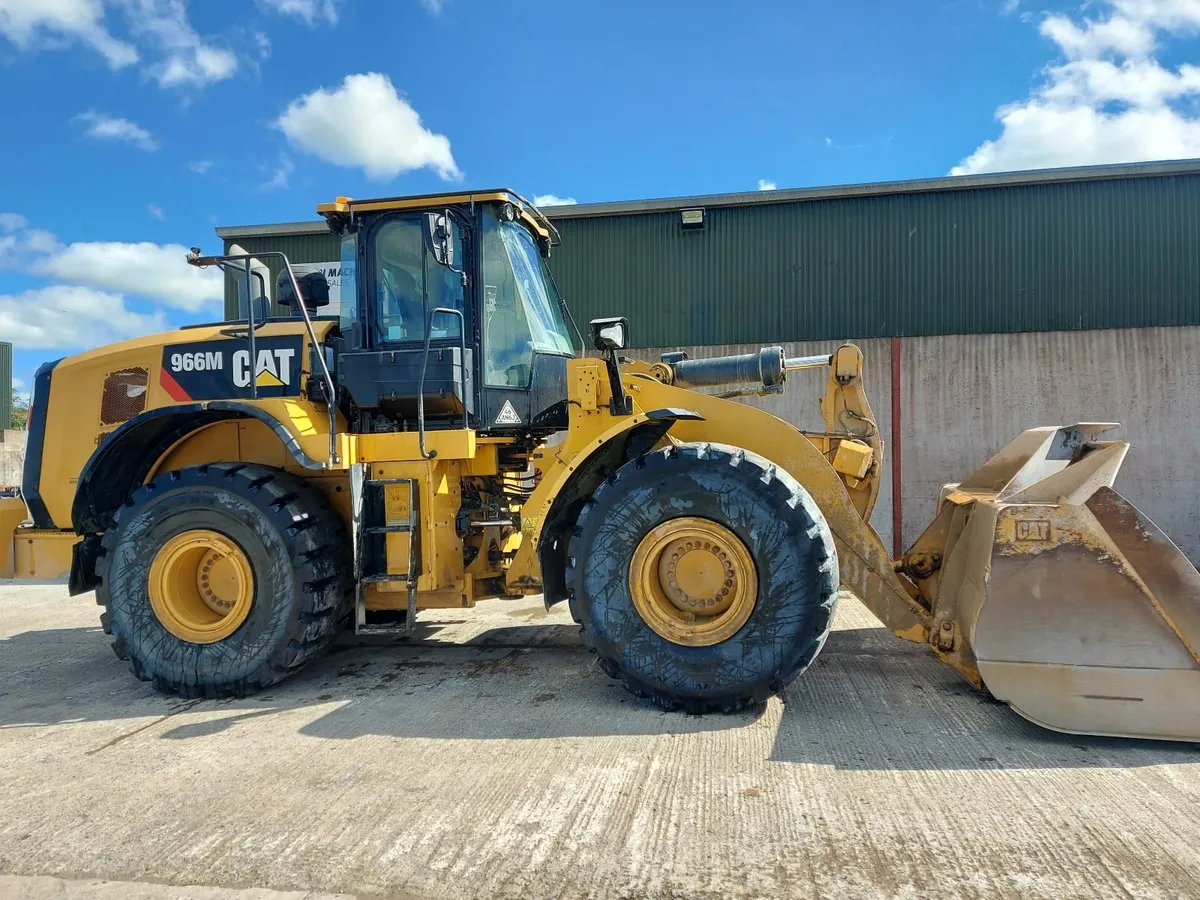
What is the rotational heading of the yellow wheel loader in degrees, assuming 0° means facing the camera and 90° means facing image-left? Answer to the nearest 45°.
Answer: approximately 270°

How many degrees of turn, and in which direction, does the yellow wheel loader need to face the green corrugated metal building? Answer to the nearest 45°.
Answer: approximately 45° to its left
